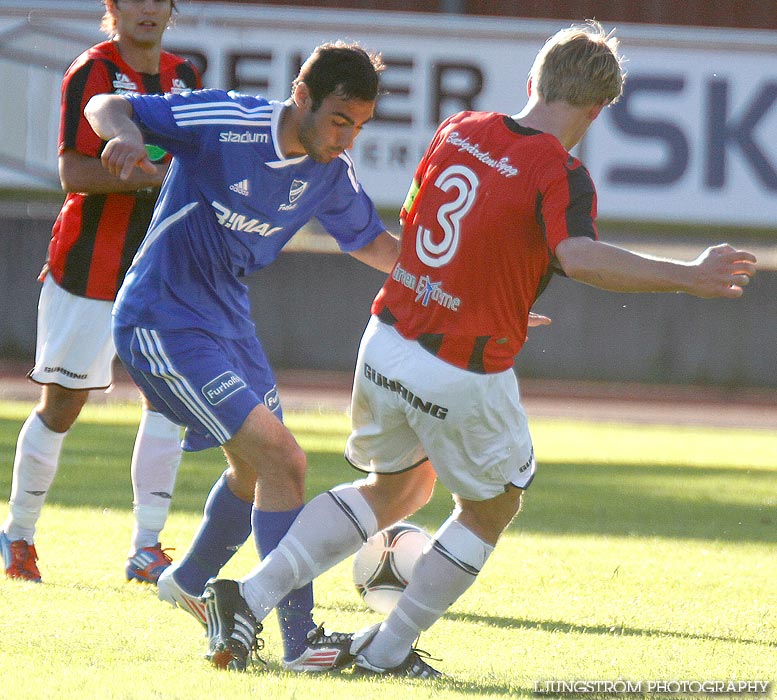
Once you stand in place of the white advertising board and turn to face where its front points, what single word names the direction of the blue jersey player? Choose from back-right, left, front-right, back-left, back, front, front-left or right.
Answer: front

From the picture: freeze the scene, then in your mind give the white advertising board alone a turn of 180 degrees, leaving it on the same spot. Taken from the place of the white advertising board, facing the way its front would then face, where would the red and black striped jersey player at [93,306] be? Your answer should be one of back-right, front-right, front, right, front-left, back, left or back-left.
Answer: back

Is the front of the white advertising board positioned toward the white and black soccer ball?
yes

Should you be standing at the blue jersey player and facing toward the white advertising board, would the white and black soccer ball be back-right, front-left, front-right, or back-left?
front-right

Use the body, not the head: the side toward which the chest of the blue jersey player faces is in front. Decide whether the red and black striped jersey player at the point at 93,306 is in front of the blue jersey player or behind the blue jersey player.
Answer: behind

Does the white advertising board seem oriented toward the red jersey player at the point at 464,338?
yes

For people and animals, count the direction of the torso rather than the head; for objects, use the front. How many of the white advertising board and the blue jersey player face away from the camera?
0

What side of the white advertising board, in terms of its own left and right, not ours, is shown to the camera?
front

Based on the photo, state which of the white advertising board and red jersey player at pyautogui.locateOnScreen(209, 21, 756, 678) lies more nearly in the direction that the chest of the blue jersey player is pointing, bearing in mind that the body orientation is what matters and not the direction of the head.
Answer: the red jersey player

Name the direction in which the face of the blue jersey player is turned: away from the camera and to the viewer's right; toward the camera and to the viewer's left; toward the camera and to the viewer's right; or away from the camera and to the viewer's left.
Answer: toward the camera and to the viewer's right

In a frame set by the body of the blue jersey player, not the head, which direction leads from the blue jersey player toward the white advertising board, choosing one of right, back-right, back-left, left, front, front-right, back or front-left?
back-left

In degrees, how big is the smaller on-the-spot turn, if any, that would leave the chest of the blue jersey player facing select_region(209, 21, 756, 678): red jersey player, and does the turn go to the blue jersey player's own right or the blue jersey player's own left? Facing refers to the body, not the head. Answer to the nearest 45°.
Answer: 0° — they already face them

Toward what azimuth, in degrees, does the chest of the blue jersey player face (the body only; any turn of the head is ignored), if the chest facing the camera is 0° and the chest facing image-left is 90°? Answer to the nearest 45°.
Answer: approximately 315°

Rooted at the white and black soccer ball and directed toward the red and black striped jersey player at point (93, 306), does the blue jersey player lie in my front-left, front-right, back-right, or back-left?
front-left
